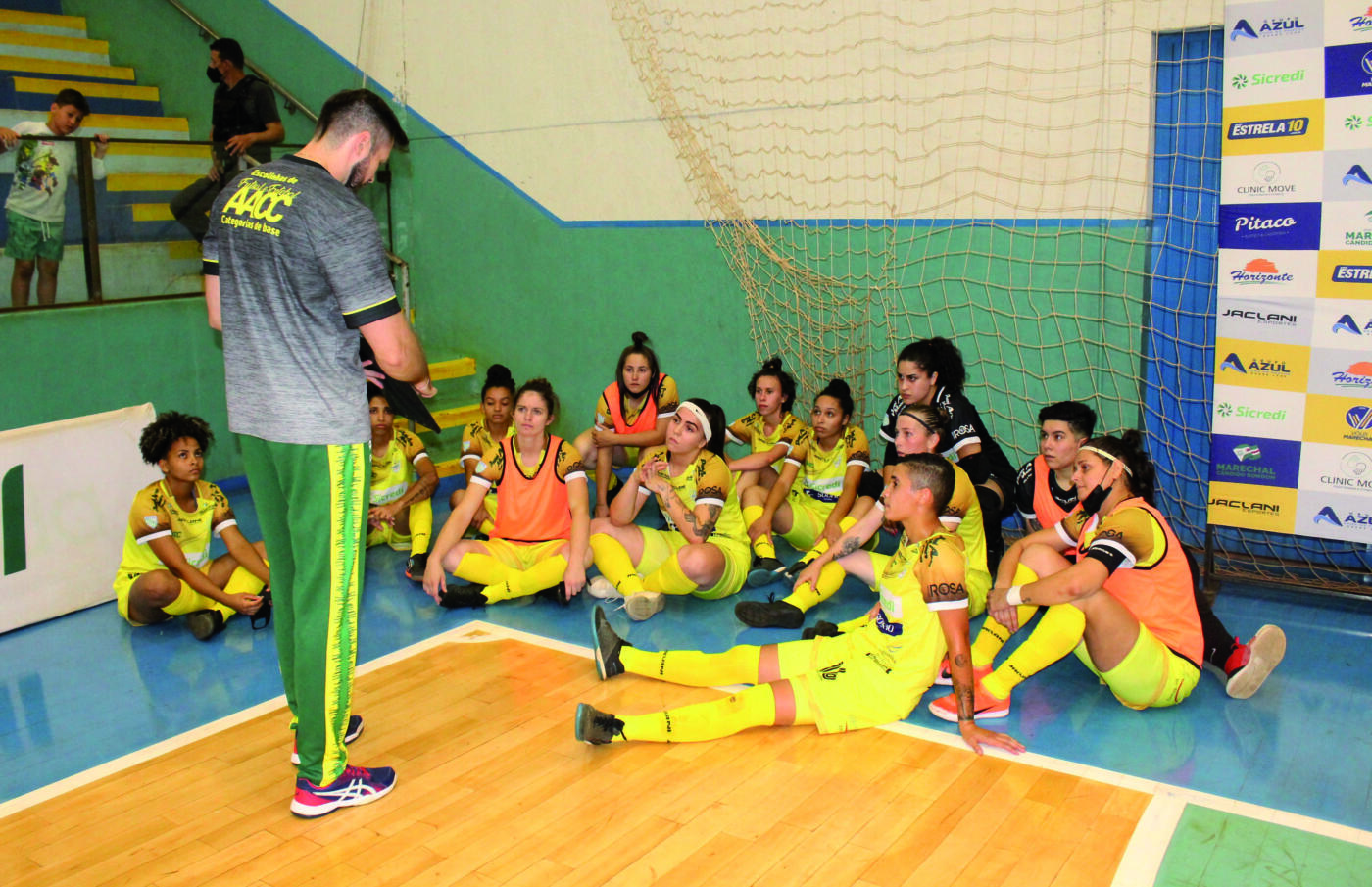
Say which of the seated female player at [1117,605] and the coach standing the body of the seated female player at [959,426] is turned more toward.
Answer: the coach standing

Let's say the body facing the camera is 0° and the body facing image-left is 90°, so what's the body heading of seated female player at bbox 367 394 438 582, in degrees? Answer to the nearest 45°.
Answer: approximately 0°

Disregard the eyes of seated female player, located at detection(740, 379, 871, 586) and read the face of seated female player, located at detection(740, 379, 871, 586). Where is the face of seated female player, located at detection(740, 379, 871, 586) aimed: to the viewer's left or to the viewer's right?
to the viewer's left

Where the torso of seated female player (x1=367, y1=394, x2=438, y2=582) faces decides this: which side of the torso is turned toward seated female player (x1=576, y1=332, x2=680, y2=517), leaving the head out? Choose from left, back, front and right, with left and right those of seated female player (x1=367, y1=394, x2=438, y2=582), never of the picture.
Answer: left

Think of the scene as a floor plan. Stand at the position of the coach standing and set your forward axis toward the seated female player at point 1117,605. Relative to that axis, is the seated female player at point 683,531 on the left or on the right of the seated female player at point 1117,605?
left

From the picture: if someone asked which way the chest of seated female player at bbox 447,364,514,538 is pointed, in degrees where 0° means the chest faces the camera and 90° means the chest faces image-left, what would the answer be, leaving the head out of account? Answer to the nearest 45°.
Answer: approximately 0°

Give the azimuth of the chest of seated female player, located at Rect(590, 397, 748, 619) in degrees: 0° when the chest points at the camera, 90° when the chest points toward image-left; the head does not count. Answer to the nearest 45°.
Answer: approximately 45°

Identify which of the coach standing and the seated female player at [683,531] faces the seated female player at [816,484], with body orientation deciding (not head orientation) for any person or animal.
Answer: the coach standing

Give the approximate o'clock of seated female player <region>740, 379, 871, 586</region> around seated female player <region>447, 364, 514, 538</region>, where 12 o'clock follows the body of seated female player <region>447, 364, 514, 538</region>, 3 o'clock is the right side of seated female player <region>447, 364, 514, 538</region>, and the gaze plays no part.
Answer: seated female player <region>740, 379, 871, 586</region> is roughly at 10 o'clock from seated female player <region>447, 364, 514, 538</region>.

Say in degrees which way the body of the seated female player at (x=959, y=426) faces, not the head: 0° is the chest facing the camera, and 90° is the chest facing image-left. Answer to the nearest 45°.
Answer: approximately 45°

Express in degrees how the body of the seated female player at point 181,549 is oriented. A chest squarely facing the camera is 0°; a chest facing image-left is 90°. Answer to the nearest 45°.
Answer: approximately 315°
